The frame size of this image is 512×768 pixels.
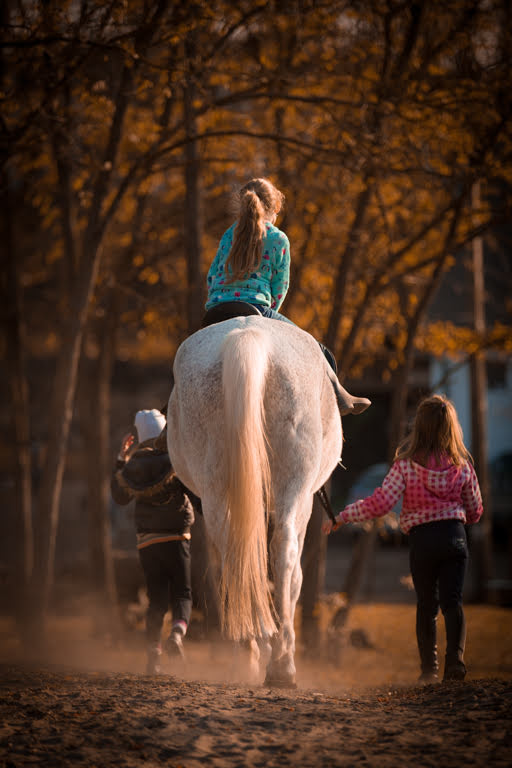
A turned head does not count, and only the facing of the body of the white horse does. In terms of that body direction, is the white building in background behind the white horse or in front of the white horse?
in front

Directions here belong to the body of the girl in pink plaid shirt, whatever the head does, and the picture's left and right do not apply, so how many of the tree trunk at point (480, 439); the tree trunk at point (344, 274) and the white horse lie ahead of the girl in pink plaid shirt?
2

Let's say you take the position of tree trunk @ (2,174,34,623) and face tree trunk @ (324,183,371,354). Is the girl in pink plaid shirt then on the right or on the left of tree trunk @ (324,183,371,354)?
right

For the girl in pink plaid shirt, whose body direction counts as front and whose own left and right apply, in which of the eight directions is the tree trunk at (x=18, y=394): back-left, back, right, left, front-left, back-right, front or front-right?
front-left

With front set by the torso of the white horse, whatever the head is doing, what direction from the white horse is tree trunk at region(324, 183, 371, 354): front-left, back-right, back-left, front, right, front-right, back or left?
front

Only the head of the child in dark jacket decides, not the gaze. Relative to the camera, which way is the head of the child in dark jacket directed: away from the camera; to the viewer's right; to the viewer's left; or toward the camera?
away from the camera

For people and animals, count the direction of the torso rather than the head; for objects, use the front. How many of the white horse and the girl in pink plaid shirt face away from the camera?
2

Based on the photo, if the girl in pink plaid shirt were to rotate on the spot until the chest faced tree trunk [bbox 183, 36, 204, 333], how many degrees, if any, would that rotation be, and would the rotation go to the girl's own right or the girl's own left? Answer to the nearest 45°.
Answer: approximately 45° to the girl's own left

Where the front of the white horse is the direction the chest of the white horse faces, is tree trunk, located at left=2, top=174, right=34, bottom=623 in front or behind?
in front

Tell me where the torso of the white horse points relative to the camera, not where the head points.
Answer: away from the camera

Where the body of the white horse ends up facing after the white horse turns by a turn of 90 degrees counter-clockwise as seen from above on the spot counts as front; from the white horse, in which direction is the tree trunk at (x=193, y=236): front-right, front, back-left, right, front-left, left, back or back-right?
right

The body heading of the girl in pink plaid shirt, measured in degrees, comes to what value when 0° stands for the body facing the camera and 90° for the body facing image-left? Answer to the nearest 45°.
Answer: approximately 180°

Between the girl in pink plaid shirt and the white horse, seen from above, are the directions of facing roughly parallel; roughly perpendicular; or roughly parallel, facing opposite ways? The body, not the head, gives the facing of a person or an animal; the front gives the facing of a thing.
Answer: roughly parallel

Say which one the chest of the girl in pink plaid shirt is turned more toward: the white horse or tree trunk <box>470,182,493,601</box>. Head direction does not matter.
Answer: the tree trunk

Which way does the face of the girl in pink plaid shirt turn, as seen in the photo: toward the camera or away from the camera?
away from the camera

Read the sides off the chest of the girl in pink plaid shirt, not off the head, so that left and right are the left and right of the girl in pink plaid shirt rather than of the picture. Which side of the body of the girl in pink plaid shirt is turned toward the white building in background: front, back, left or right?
front
